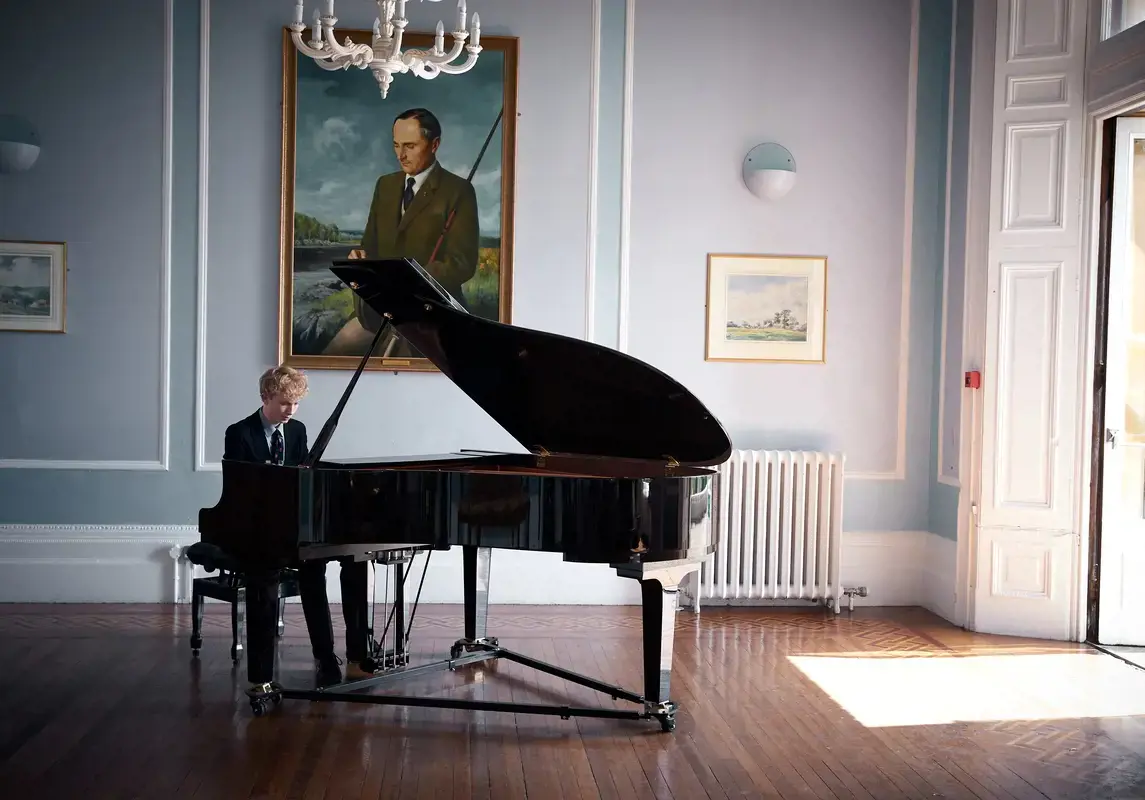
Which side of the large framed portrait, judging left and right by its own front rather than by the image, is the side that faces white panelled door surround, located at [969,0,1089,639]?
left

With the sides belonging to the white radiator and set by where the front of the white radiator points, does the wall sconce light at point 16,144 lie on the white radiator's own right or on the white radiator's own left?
on the white radiator's own right

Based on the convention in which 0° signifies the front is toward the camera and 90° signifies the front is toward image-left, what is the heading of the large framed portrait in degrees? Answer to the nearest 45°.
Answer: approximately 0°

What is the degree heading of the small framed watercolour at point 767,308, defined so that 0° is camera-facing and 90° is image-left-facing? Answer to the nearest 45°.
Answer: approximately 0°

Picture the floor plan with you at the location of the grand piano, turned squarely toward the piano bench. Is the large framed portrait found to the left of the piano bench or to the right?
right
